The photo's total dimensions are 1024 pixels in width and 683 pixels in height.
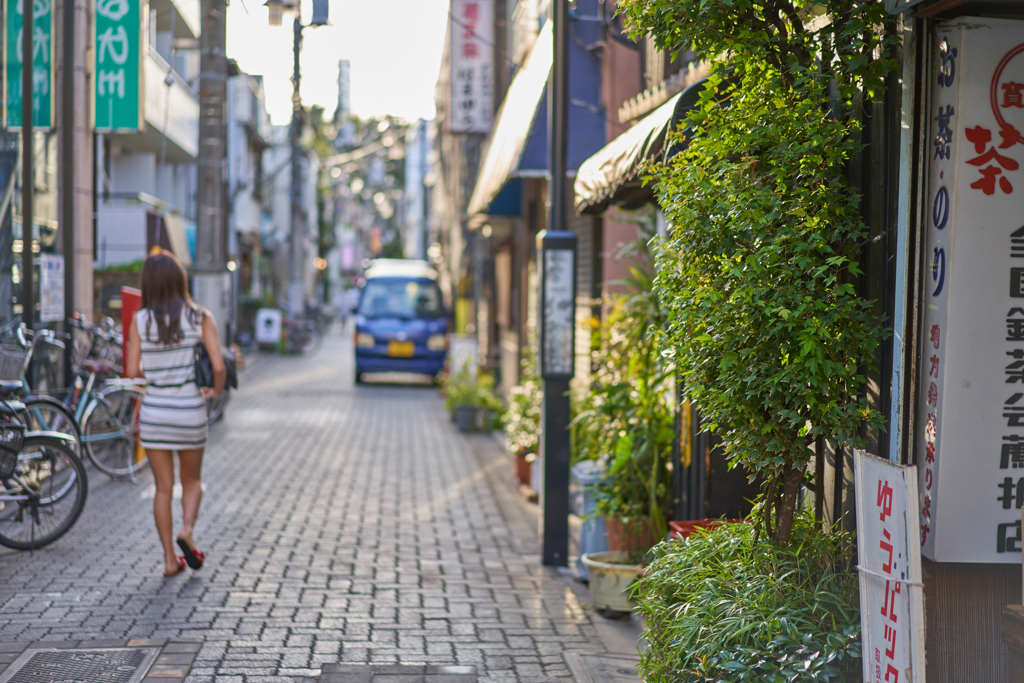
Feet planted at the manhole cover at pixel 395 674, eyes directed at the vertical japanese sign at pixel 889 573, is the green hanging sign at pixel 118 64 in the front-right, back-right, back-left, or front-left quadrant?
back-left

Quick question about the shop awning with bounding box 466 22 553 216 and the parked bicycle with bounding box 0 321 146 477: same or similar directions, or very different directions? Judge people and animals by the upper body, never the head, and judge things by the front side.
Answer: same or similar directions

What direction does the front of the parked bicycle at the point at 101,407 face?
to the viewer's left

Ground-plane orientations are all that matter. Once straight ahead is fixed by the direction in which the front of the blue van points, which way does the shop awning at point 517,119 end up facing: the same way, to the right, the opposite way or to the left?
to the right

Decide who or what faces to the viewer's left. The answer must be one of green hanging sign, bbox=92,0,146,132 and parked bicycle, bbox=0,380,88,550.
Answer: the parked bicycle

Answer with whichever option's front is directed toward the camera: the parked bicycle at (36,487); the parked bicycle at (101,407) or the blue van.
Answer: the blue van

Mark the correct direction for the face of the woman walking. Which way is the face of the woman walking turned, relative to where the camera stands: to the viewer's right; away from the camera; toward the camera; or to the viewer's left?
away from the camera

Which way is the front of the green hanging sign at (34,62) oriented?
toward the camera

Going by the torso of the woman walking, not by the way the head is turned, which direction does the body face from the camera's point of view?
away from the camera

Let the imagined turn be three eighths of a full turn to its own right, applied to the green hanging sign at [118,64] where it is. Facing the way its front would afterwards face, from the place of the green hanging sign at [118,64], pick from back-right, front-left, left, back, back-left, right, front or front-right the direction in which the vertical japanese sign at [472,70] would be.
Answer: right

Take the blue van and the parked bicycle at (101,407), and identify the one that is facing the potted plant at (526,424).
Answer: the blue van

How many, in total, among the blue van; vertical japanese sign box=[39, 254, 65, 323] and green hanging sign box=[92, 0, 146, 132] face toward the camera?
3

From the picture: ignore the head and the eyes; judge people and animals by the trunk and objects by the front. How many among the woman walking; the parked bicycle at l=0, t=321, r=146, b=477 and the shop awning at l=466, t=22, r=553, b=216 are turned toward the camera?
0

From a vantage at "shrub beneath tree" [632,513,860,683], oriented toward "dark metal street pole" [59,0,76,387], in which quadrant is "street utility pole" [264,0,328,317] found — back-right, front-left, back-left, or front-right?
front-right

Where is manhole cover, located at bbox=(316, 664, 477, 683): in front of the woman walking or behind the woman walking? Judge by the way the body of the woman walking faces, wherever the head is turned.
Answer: behind

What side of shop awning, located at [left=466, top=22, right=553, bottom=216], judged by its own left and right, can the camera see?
left

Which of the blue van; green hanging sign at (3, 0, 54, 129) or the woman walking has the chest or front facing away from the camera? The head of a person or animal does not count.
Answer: the woman walking

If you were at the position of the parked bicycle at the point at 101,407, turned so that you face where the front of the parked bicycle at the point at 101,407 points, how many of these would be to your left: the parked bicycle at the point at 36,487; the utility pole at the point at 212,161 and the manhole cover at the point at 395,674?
2
